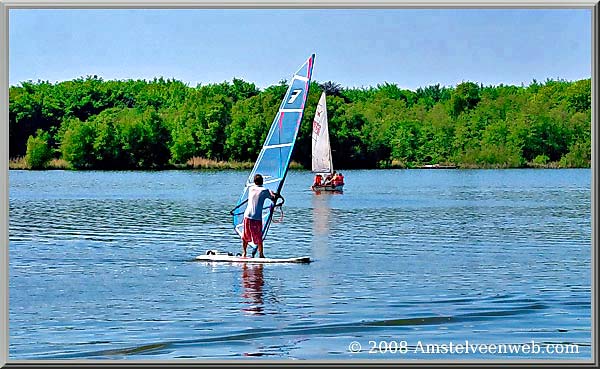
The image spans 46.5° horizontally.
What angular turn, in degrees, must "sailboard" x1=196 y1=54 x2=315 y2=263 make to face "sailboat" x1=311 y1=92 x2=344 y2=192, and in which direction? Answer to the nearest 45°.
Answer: approximately 90° to its left

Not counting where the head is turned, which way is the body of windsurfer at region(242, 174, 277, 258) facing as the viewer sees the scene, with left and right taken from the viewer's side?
facing away from the viewer and to the right of the viewer

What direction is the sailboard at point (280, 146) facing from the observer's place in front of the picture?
facing to the right of the viewer

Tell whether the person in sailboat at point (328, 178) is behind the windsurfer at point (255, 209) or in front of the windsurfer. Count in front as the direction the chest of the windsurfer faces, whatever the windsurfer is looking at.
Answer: in front

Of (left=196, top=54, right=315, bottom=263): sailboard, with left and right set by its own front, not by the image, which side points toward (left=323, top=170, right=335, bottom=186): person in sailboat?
left
